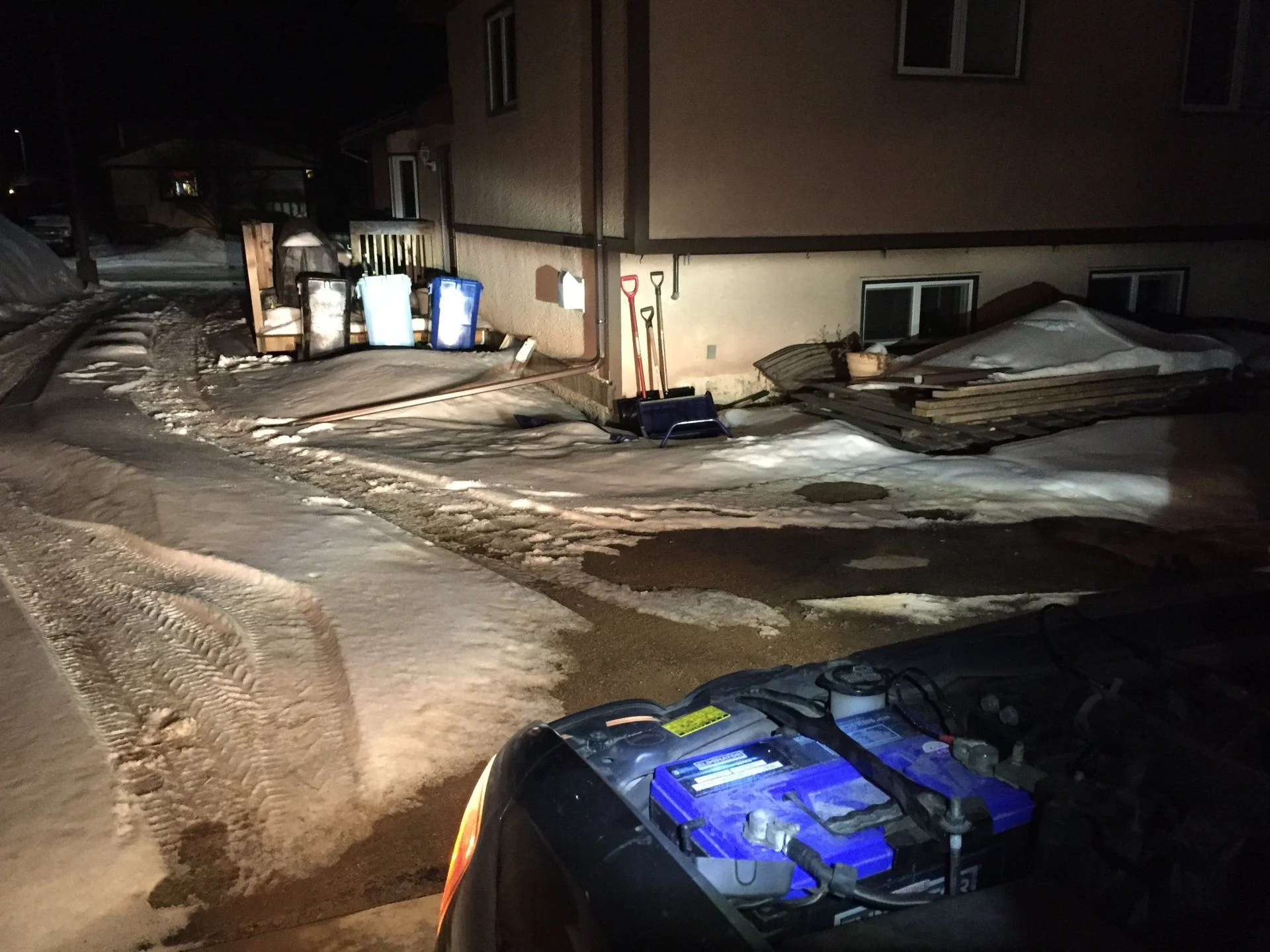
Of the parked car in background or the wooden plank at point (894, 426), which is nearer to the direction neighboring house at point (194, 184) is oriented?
the wooden plank

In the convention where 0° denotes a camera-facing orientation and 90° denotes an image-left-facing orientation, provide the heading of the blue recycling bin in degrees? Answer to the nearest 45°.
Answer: approximately 0°

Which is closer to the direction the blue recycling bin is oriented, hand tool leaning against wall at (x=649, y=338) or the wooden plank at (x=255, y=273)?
the hand tool leaning against wall

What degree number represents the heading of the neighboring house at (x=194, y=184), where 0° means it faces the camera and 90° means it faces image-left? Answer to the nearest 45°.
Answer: approximately 0°

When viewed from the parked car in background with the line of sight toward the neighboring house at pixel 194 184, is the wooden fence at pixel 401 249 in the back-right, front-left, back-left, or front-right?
back-right

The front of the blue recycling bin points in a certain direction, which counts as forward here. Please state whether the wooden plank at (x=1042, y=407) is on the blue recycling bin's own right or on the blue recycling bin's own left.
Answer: on the blue recycling bin's own left

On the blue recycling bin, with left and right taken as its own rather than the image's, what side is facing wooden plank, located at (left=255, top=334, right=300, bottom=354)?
right

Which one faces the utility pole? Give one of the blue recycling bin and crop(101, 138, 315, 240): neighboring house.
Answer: the neighboring house

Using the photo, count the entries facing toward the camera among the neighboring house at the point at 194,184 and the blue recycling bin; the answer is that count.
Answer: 2

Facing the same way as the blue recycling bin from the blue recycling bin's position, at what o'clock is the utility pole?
The utility pole is roughly at 5 o'clock from the blue recycling bin.
